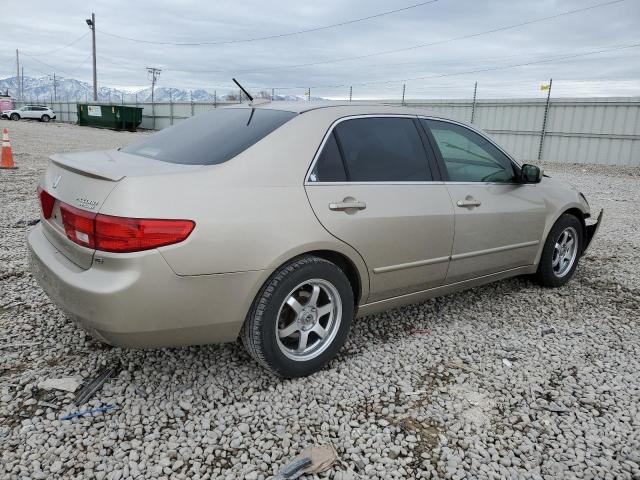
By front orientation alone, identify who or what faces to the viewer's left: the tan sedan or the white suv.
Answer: the white suv

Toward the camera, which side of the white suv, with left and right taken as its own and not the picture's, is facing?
left

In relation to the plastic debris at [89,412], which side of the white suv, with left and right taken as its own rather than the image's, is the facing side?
left

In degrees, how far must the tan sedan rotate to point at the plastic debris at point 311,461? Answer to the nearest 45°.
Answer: approximately 135° to its right

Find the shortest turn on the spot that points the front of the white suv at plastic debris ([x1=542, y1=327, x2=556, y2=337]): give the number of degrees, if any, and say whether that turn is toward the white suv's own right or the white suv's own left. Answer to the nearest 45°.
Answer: approximately 90° to the white suv's own left

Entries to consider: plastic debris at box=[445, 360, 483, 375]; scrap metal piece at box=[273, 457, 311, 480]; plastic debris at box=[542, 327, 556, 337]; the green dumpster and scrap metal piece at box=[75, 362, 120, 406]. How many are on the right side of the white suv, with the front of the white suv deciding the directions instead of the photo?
0

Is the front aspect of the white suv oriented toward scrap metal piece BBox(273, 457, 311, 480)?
no

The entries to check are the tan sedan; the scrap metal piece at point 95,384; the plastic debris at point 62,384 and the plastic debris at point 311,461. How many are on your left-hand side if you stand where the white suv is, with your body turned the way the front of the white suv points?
4

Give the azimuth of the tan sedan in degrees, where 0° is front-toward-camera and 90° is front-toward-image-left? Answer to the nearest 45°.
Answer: approximately 225°

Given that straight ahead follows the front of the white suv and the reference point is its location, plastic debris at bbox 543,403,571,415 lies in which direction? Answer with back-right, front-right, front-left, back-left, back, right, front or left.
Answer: left

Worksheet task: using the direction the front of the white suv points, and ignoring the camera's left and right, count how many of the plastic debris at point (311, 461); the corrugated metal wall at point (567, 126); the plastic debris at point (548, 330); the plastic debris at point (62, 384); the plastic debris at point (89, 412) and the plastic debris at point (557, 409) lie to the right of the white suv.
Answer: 0

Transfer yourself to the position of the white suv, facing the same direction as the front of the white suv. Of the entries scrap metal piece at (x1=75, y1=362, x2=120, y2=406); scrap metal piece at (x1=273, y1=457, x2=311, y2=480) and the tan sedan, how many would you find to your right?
0

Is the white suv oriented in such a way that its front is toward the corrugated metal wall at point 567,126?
no

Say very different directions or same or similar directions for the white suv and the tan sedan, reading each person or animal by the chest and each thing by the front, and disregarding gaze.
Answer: very different directions

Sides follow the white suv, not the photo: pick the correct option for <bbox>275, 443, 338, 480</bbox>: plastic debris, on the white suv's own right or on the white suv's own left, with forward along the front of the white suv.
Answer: on the white suv's own left
